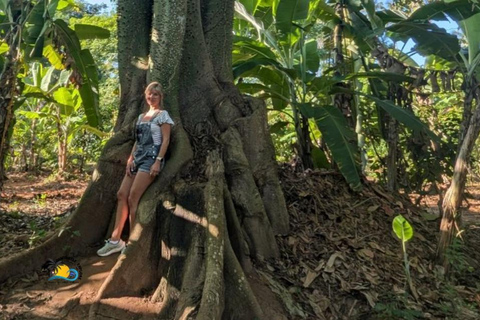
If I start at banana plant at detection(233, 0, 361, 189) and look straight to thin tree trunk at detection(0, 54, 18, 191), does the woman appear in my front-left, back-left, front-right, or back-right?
front-left

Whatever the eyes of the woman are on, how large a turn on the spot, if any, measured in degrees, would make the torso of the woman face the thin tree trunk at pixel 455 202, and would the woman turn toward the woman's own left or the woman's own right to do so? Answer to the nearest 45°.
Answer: approximately 135° to the woman's own left

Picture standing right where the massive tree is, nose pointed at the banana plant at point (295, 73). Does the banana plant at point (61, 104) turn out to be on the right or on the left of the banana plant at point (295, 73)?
left

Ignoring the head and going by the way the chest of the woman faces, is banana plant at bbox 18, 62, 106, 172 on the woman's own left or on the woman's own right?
on the woman's own right

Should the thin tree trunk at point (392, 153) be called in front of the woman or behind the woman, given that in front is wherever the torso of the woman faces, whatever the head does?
behind

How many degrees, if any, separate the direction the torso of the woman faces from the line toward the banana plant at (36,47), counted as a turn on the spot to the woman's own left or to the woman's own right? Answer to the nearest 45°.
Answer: approximately 90° to the woman's own right

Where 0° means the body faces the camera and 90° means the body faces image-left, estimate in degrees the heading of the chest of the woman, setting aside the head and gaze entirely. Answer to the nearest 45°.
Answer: approximately 45°
